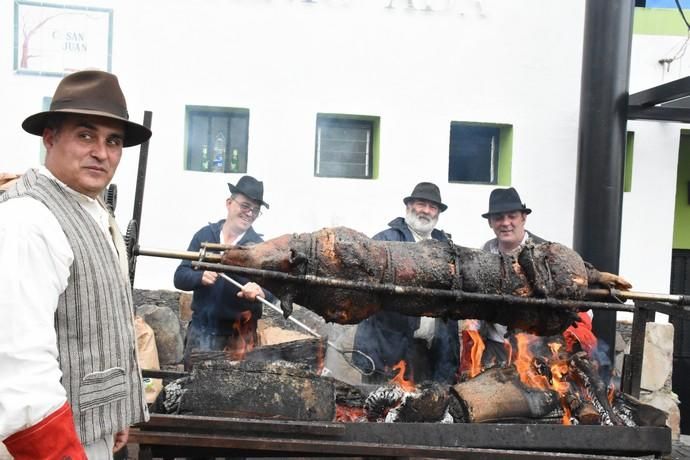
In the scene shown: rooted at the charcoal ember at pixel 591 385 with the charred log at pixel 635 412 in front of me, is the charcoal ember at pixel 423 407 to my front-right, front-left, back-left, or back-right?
back-right

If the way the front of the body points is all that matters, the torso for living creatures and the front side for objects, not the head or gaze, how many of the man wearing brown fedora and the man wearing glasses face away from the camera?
0

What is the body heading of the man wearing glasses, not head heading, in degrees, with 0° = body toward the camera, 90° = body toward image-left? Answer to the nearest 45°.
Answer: approximately 315°

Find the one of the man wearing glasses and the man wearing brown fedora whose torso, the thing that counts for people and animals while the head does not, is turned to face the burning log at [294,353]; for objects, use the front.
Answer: the man wearing glasses

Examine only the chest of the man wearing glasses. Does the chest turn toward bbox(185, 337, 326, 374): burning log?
yes

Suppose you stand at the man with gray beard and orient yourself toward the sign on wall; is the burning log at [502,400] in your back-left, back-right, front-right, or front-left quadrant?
back-left

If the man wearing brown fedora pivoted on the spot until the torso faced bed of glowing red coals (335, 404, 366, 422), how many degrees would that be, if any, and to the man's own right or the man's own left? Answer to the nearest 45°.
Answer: approximately 90° to the man's own left

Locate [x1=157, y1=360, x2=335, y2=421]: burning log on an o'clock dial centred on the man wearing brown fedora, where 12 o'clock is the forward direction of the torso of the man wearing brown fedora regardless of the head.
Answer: The burning log is roughly at 9 o'clock from the man wearing brown fedora.

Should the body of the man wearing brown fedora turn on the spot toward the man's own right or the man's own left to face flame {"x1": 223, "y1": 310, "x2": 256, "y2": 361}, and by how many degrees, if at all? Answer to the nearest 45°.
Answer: approximately 90° to the man's own left

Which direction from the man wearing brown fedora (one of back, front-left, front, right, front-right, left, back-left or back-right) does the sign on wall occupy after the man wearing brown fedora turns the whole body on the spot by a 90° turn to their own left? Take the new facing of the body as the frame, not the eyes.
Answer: front-left

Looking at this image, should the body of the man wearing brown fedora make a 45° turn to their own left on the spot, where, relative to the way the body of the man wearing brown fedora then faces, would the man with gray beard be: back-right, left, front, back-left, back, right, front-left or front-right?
front-left
